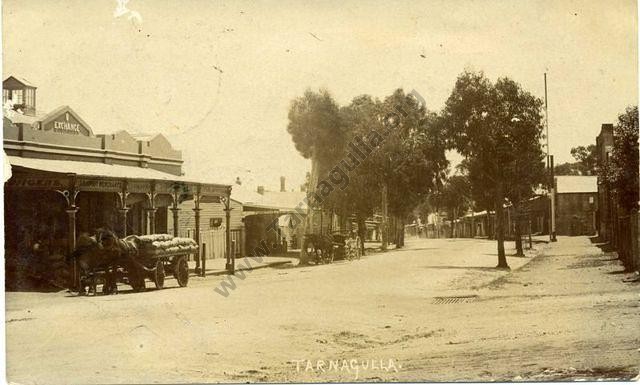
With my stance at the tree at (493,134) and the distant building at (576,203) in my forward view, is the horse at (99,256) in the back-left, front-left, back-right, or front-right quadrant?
back-left

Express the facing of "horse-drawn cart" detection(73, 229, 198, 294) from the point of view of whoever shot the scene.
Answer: facing the viewer and to the left of the viewer

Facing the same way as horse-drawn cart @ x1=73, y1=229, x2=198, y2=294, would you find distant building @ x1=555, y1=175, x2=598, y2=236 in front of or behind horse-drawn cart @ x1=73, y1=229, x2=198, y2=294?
behind

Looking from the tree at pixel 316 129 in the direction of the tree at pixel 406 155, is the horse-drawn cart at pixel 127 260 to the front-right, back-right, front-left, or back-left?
back-left
